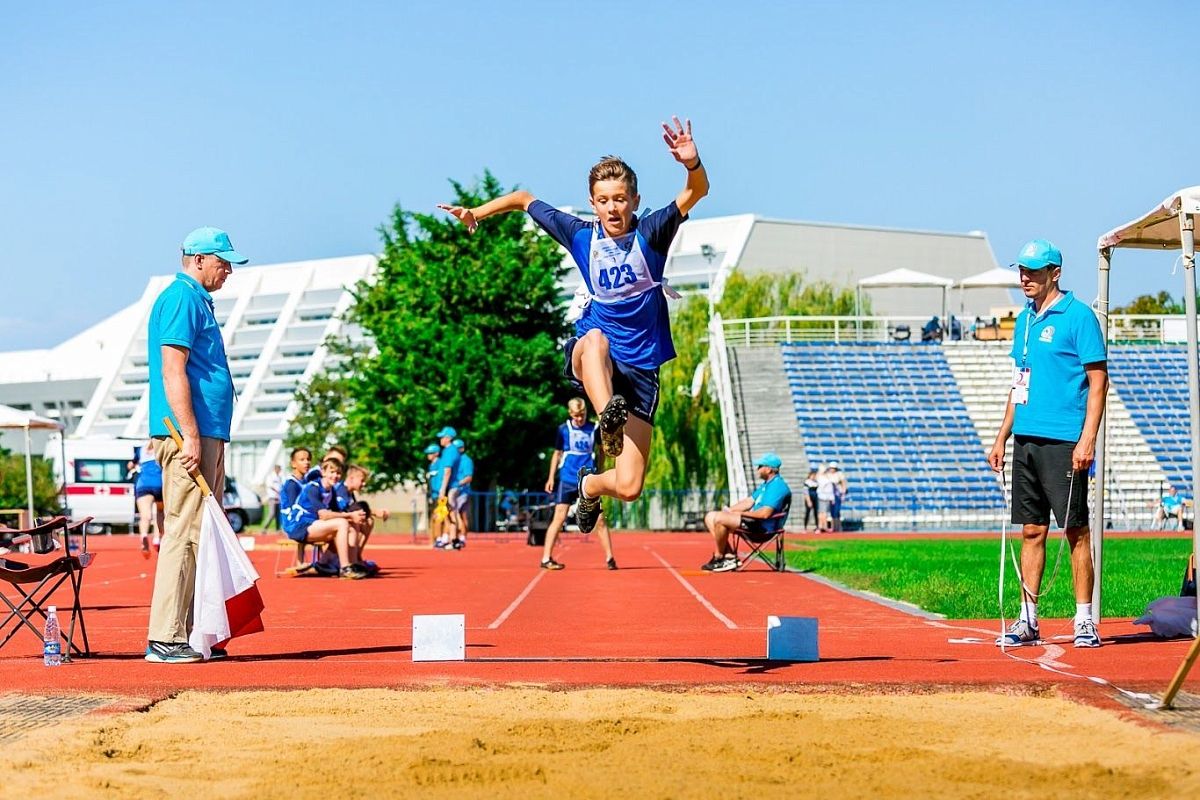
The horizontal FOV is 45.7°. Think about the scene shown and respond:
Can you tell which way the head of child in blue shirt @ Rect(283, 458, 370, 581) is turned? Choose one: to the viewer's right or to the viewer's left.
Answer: to the viewer's right

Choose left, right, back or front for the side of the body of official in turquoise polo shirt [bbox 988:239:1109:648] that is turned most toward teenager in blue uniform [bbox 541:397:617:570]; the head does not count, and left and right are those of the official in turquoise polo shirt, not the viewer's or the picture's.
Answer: right

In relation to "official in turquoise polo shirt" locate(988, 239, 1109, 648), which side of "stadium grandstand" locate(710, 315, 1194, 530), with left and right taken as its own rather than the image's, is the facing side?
front

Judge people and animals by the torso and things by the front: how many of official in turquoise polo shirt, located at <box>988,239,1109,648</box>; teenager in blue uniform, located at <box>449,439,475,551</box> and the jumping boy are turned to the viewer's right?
0

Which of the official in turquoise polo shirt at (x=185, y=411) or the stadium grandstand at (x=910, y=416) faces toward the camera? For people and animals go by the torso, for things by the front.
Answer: the stadium grandstand

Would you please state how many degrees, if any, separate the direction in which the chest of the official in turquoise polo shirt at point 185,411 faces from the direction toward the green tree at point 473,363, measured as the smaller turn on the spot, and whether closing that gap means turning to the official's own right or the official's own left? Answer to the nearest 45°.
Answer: approximately 90° to the official's own left

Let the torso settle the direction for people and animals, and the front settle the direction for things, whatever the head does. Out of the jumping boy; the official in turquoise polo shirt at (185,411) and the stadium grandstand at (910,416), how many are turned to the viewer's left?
0

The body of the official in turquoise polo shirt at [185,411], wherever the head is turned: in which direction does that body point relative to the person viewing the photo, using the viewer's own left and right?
facing to the right of the viewer

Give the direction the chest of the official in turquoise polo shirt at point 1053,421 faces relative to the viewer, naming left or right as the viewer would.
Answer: facing the viewer and to the left of the viewer

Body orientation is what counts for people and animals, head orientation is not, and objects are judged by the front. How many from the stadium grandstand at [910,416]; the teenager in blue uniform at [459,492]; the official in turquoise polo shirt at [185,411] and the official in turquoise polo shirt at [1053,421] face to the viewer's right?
1

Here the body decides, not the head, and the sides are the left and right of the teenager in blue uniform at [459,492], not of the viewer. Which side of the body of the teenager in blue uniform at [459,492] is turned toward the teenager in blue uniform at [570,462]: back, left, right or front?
left

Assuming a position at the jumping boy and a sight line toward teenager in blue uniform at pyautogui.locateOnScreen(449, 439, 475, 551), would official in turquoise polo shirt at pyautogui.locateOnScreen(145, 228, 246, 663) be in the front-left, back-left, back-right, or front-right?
front-left

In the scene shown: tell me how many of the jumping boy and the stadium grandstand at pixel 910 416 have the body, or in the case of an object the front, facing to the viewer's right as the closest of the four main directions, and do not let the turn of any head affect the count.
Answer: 0

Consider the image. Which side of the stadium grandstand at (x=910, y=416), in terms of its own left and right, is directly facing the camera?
front
